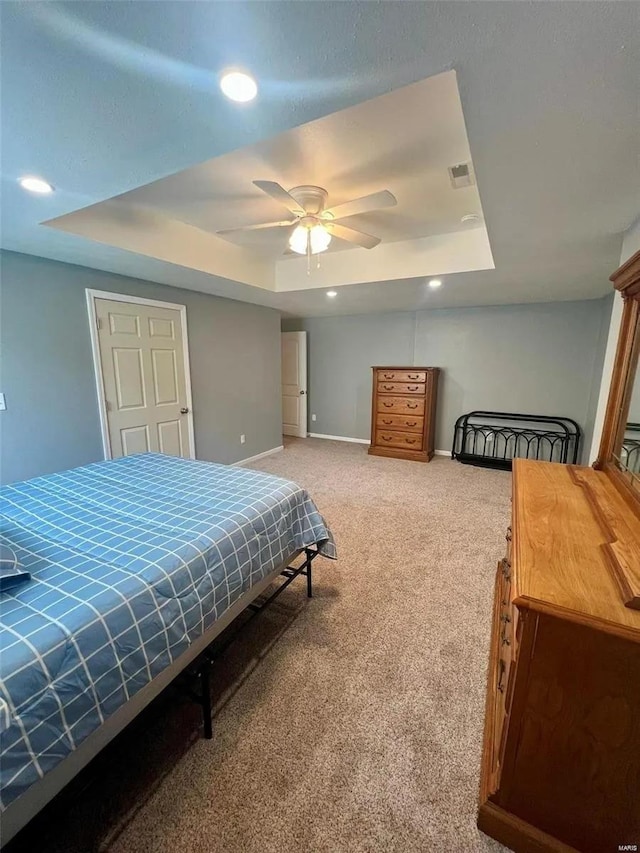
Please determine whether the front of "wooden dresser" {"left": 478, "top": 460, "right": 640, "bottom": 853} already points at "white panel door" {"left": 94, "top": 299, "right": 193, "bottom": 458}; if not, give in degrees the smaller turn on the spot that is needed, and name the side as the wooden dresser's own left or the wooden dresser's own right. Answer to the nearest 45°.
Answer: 0° — it already faces it

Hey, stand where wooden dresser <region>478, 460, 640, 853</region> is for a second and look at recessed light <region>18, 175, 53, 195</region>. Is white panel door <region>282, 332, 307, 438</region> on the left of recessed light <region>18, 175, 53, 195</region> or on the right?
right

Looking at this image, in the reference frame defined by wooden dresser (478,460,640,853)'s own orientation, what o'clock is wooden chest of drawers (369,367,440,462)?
The wooden chest of drawers is roughly at 2 o'clock from the wooden dresser.

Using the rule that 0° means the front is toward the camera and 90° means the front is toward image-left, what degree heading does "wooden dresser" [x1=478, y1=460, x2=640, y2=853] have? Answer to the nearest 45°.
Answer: approximately 90°

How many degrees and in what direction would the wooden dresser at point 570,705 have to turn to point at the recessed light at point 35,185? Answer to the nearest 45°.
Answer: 0° — it already faces it
